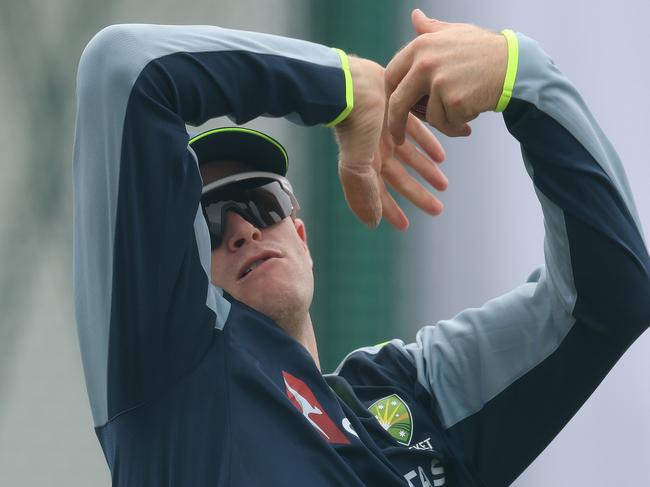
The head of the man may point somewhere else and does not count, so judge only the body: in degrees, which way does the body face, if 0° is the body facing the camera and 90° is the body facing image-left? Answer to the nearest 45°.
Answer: approximately 0°
